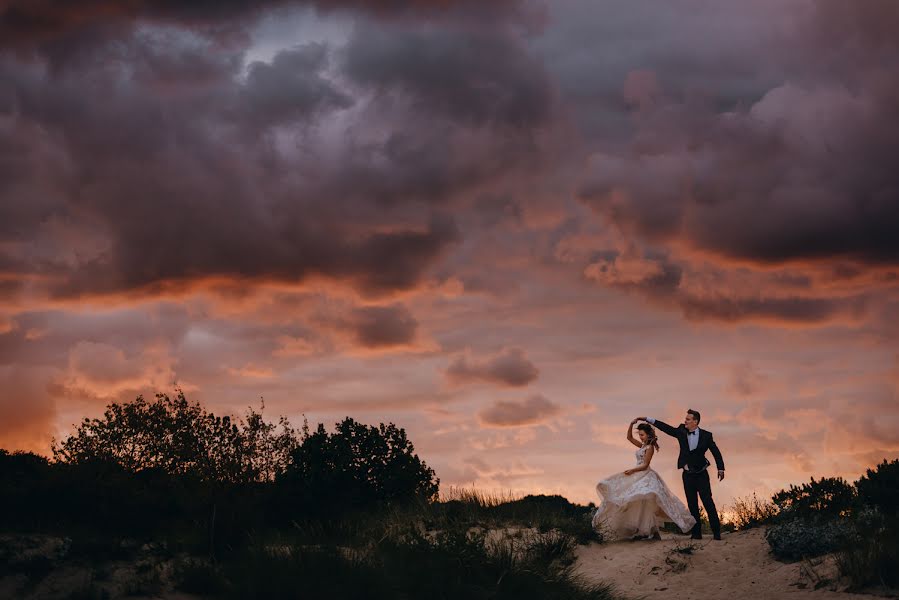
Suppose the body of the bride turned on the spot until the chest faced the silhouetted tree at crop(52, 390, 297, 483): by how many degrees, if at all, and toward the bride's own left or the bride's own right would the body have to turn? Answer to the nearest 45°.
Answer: approximately 90° to the bride's own right

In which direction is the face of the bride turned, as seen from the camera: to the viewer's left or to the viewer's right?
to the viewer's left

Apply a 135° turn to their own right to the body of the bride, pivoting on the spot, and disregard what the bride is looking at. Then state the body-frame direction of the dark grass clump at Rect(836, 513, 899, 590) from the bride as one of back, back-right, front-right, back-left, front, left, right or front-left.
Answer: back-right

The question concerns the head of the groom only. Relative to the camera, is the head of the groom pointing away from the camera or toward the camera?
toward the camera

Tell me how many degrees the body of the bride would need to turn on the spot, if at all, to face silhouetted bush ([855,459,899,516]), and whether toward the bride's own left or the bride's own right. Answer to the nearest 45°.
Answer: approximately 135° to the bride's own left

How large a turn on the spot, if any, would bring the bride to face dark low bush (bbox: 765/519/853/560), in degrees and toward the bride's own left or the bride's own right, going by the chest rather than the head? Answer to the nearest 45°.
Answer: approximately 90° to the bride's own left

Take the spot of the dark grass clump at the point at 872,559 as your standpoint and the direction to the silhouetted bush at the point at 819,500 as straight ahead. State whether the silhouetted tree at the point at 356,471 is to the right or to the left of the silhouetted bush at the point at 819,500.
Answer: left

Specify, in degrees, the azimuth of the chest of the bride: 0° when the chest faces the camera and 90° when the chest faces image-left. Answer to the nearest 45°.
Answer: approximately 45°
